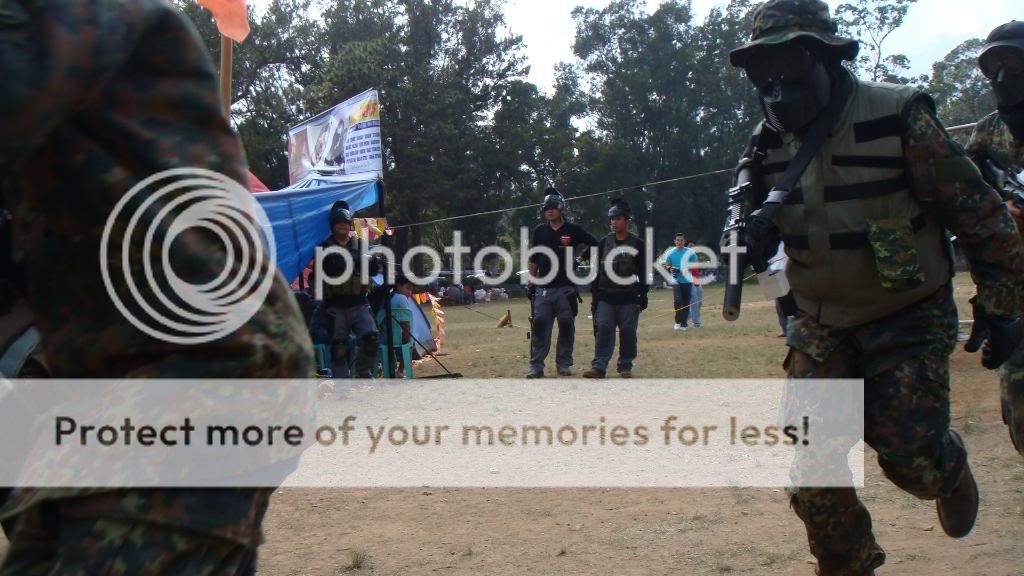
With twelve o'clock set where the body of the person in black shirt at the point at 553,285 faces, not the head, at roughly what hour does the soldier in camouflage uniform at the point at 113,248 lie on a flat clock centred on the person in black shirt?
The soldier in camouflage uniform is roughly at 12 o'clock from the person in black shirt.

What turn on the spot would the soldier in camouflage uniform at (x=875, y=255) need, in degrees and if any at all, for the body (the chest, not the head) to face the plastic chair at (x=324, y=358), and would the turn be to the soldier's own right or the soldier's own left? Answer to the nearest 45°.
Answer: approximately 90° to the soldier's own right

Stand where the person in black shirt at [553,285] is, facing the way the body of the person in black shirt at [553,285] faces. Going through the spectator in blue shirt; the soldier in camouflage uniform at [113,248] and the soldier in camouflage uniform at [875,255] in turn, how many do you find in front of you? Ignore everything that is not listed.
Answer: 2

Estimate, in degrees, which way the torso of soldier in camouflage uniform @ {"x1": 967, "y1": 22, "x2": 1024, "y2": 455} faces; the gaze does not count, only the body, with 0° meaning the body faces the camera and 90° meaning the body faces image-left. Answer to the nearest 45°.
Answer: approximately 45°
